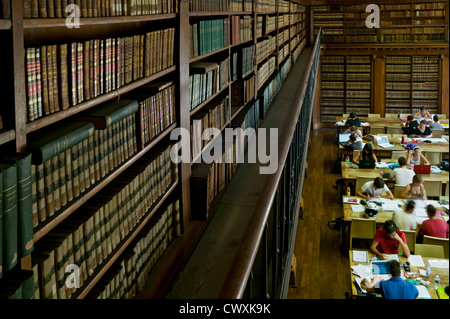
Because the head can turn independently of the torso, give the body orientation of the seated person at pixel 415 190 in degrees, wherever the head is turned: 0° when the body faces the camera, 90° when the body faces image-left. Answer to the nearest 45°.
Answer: approximately 0°

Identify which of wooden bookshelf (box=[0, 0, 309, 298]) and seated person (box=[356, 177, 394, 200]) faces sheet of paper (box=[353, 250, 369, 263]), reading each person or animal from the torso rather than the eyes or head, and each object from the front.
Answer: the seated person

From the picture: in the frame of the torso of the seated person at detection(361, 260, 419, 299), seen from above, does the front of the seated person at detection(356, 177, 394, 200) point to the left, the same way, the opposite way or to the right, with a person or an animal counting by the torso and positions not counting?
the opposite way

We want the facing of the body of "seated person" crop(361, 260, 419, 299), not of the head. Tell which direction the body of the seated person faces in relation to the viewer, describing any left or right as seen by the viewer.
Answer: facing away from the viewer

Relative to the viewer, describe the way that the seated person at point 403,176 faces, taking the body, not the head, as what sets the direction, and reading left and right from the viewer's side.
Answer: facing away from the viewer

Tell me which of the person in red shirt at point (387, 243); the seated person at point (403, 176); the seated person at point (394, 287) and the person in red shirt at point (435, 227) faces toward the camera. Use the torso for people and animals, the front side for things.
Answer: the person in red shirt at point (387, 243)

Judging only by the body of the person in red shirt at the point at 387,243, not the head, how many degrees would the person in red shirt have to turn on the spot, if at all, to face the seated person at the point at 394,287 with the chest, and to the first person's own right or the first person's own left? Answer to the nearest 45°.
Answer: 0° — they already face them
